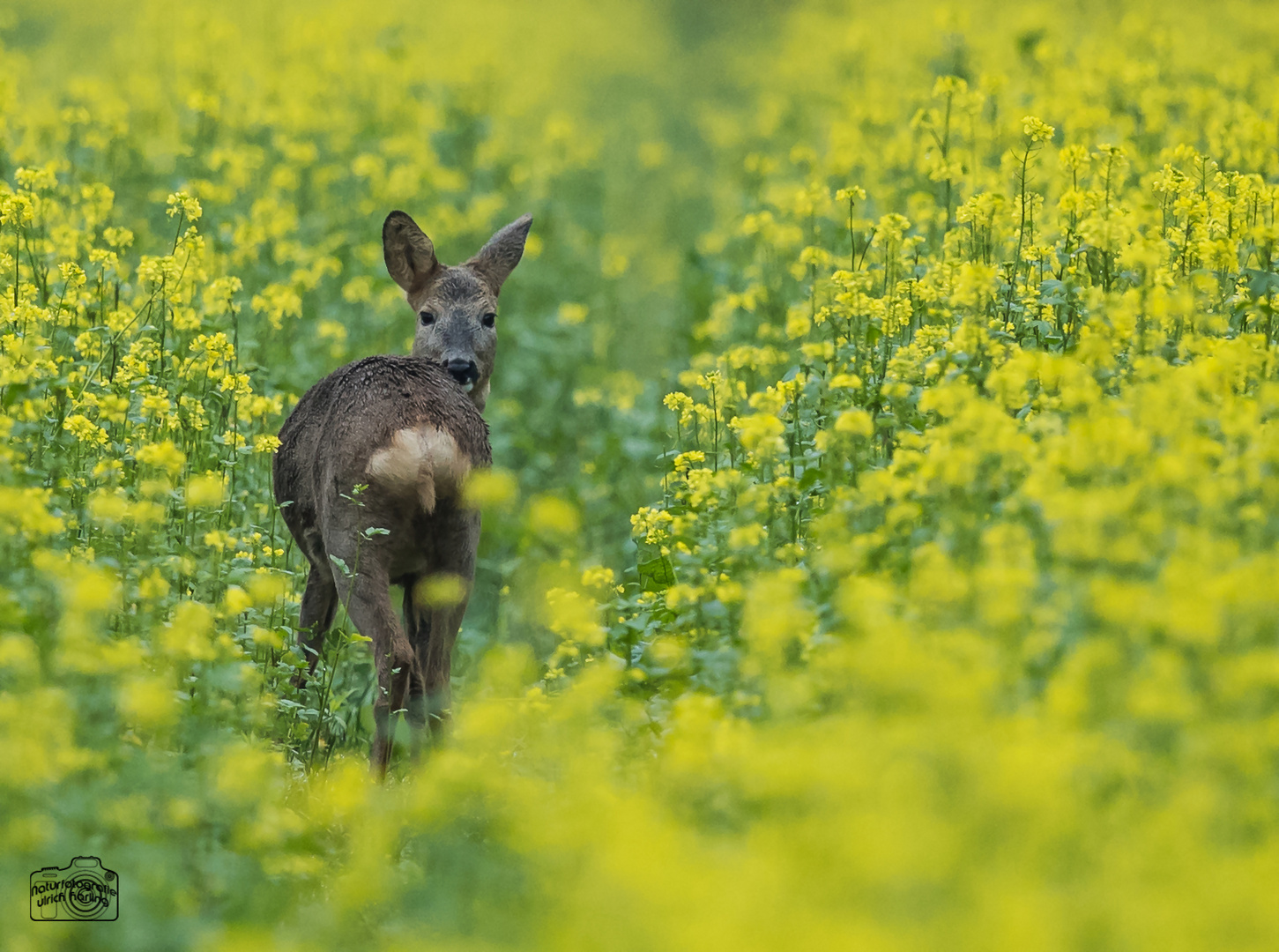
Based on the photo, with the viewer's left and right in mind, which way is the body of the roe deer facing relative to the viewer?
facing away from the viewer and to the left of the viewer
